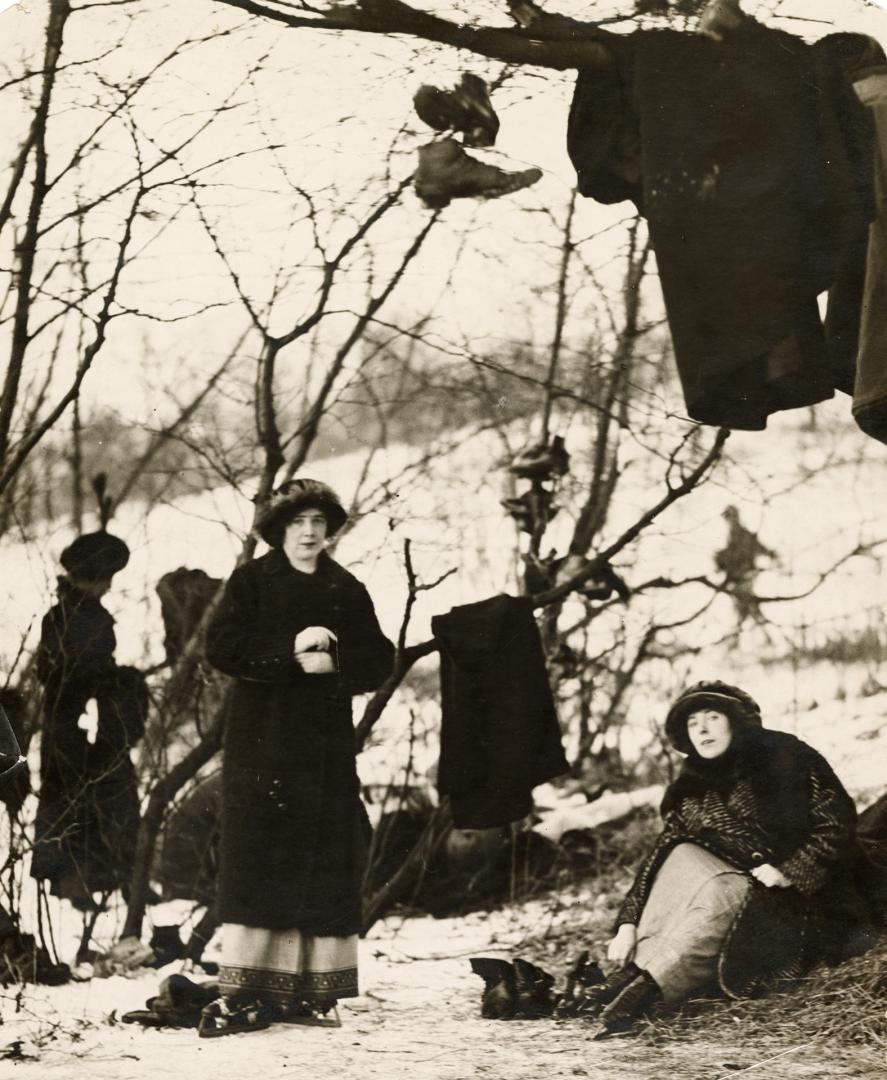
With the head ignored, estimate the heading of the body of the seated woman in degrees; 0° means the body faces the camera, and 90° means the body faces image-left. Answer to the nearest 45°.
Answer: approximately 45°

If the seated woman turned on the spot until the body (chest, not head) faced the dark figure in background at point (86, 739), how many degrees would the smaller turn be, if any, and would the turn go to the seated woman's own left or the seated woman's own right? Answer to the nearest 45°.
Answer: approximately 45° to the seated woman's own right
